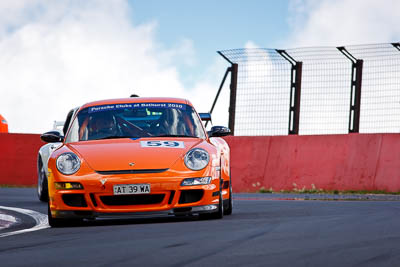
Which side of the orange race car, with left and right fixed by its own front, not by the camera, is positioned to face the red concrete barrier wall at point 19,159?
back

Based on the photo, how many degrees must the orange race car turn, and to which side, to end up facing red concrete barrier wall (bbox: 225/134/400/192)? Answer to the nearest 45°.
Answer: approximately 135° to its left

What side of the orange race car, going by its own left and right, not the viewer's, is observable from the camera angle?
front

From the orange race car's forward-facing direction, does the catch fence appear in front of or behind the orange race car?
behind
